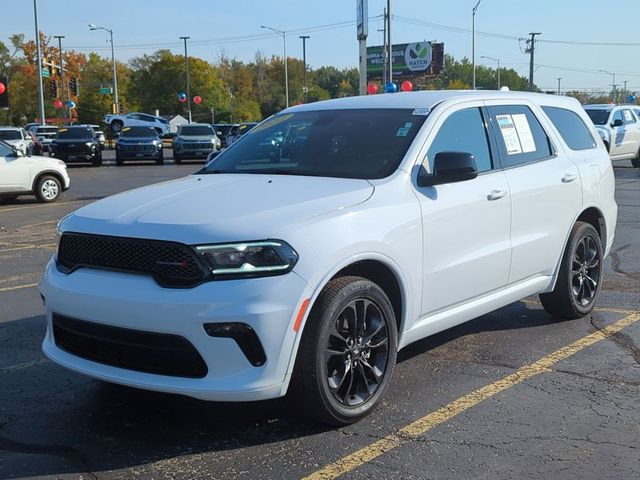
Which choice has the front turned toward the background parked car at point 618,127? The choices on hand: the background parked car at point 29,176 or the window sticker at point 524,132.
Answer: the background parked car at point 29,176

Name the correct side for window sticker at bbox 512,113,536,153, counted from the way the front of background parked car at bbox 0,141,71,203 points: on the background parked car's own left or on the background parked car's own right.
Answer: on the background parked car's own right

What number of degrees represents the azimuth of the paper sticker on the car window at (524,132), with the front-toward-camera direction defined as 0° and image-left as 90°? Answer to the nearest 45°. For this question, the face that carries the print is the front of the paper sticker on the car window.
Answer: approximately 315°

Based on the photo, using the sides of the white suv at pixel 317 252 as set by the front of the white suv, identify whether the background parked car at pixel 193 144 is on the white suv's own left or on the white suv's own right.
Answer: on the white suv's own right

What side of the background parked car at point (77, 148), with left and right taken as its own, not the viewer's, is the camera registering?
front

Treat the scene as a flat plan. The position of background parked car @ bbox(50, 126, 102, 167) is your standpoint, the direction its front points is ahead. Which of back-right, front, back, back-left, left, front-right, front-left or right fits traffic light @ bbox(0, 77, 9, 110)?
back-right

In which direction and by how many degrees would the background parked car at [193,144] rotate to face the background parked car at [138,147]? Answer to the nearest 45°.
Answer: approximately 90° to its right

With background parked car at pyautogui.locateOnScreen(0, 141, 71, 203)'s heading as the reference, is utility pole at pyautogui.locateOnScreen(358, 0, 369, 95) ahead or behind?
ahead

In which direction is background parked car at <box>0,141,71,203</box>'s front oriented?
to the viewer's right

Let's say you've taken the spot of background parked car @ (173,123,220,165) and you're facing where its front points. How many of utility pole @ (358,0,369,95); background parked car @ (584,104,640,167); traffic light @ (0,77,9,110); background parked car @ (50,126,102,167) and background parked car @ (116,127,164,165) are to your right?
3

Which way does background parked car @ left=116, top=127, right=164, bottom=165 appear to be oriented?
toward the camera

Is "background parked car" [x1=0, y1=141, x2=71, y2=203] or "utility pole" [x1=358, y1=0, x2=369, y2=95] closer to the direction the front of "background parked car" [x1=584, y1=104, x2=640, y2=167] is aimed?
the background parked car

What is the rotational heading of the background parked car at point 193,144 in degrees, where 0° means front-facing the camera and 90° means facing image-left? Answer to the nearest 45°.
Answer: approximately 0°

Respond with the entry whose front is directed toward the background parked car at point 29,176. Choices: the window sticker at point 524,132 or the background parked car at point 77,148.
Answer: the background parked car at point 77,148
